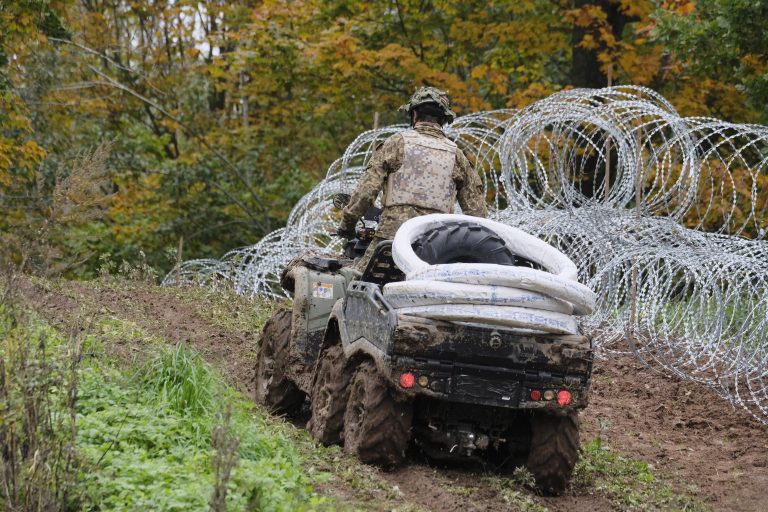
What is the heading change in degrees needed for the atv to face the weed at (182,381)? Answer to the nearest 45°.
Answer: approximately 45° to its left

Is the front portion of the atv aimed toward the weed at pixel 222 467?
no

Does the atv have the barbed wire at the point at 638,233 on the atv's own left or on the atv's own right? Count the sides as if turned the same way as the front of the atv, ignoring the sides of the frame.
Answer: on the atv's own right

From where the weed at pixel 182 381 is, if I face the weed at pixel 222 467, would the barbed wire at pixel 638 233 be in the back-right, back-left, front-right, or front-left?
back-left

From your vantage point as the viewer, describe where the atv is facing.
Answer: facing away from the viewer and to the left of the viewer

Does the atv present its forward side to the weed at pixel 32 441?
no

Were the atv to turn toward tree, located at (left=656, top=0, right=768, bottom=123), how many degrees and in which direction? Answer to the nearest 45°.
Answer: approximately 90° to its right
